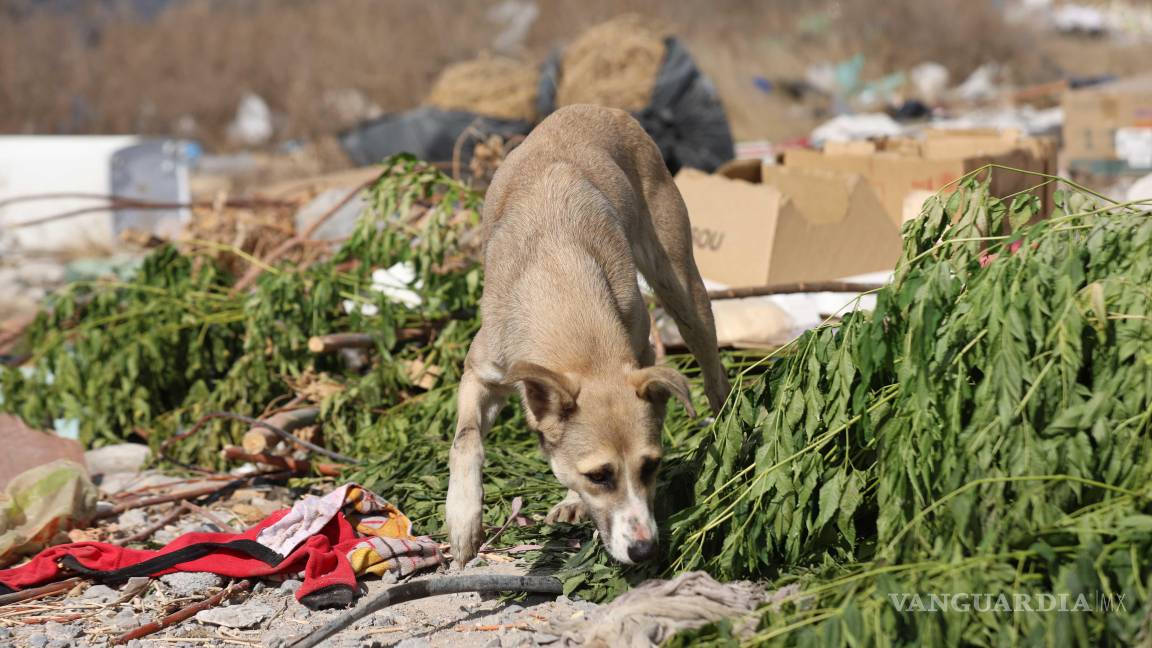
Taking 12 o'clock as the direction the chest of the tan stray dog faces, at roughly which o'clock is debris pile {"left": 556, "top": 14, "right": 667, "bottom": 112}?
The debris pile is roughly at 6 o'clock from the tan stray dog.

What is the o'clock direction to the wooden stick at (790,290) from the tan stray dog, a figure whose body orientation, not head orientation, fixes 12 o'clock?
The wooden stick is roughly at 7 o'clock from the tan stray dog.

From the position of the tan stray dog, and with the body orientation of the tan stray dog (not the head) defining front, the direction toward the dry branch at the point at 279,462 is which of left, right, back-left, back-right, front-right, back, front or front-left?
back-right

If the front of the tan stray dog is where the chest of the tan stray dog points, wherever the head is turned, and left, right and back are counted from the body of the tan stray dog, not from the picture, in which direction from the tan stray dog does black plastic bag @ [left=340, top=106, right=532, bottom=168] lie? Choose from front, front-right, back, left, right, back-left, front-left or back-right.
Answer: back

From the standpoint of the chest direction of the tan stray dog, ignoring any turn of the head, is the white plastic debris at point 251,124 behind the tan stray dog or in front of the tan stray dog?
behind

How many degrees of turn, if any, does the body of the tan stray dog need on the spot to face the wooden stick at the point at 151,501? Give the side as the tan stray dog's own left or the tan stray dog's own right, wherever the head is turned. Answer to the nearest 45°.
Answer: approximately 135° to the tan stray dog's own right

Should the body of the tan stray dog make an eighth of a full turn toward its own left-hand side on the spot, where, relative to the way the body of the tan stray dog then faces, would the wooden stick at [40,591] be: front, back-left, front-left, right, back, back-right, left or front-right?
back-right

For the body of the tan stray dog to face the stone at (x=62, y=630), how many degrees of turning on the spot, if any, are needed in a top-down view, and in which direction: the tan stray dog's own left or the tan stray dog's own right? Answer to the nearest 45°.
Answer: approximately 90° to the tan stray dog's own right

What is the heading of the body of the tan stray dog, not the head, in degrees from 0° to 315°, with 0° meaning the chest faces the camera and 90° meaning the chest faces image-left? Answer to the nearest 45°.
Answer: approximately 0°

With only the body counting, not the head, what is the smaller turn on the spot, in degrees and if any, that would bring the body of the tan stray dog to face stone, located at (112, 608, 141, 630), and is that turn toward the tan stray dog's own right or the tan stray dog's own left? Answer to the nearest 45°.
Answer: approximately 90° to the tan stray dog's own right

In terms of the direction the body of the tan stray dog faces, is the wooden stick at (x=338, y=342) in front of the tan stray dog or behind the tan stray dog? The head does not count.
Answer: behind

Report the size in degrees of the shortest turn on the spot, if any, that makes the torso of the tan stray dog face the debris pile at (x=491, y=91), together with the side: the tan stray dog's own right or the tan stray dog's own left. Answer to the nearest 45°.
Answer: approximately 180°

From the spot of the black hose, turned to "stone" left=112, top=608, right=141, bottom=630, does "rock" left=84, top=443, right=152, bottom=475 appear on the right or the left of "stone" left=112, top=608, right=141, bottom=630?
right
